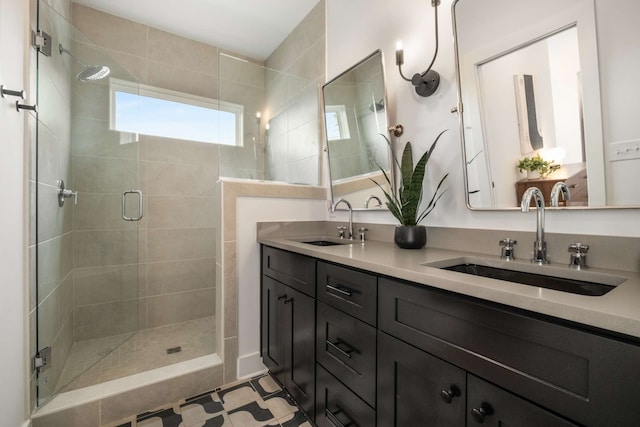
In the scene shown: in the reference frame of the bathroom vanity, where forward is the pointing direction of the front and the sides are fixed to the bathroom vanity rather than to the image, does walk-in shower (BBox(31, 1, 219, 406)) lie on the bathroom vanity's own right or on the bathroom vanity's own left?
on the bathroom vanity's own right

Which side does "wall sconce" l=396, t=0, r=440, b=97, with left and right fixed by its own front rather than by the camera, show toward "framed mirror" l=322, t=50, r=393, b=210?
right

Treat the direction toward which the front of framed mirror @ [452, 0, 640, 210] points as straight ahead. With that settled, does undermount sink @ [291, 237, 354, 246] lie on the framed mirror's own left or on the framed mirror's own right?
on the framed mirror's own right

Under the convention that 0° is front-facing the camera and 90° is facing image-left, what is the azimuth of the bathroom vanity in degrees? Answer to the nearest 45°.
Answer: approximately 45°

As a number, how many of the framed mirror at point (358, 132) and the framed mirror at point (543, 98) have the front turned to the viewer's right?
0

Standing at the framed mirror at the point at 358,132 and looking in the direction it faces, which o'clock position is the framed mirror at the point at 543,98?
the framed mirror at the point at 543,98 is roughly at 9 o'clock from the framed mirror at the point at 358,132.

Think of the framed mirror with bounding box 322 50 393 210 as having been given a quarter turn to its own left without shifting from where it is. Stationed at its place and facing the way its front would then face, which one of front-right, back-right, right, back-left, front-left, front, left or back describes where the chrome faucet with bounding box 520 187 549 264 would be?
front

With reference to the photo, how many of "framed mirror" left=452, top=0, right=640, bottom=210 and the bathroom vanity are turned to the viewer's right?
0
